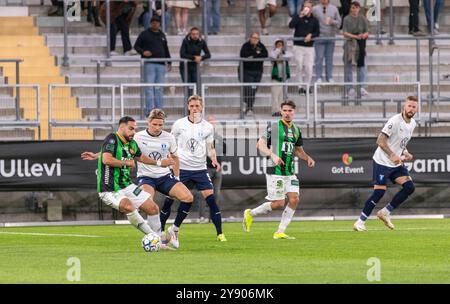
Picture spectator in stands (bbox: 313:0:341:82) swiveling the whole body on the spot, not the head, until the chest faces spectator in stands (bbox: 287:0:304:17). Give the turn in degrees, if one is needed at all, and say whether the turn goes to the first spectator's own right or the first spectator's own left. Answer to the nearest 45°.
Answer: approximately 135° to the first spectator's own right

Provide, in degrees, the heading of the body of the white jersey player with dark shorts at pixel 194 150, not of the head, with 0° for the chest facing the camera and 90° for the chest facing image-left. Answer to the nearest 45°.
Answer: approximately 0°

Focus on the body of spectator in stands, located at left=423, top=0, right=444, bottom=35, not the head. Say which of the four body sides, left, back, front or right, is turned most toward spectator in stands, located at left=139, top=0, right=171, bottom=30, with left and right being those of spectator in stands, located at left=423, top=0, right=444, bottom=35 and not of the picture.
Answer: right

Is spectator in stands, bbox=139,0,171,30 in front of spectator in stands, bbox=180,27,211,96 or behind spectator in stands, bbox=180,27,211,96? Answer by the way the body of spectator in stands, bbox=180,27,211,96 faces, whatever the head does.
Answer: behind

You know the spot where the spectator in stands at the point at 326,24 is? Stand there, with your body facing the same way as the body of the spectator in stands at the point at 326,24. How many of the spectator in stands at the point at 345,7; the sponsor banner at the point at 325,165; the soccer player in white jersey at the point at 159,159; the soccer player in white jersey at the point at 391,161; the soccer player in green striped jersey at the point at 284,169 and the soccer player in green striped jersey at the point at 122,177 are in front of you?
5

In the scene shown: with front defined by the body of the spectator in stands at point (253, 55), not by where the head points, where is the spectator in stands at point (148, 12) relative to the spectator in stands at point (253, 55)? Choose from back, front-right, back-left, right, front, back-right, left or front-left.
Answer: back-right

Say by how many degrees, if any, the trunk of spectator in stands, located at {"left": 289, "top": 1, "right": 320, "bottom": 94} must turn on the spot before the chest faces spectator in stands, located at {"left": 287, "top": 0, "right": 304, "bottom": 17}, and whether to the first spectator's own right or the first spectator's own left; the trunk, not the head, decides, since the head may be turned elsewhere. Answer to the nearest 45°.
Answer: approximately 180°

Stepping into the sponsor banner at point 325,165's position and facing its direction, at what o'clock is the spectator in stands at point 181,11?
The spectator in stands is roughly at 5 o'clock from the sponsor banner.

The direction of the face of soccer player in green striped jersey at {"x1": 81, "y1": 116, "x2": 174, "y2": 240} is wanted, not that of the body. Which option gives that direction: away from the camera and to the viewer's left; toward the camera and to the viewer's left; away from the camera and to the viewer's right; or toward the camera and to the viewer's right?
toward the camera and to the viewer's right
